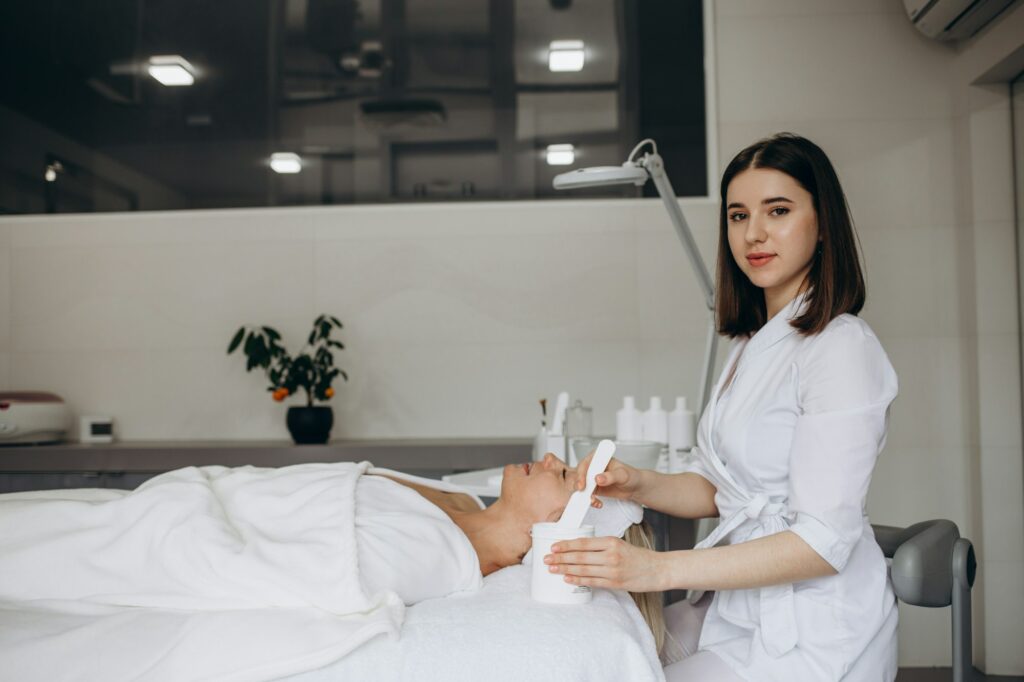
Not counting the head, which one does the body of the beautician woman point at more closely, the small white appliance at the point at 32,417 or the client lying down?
the client lying down

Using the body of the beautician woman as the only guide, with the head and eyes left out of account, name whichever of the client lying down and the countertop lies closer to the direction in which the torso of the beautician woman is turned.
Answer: the client lying down

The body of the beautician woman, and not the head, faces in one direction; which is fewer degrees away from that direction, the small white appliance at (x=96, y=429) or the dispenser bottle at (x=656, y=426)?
the small white appliance

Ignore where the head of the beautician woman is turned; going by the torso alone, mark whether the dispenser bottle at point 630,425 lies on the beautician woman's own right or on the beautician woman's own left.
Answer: on the beautician woman's own right

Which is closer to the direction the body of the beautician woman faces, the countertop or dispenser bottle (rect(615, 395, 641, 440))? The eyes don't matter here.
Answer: the countertop

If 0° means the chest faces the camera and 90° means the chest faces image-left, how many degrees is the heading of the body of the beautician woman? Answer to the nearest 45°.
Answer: approximately 45°

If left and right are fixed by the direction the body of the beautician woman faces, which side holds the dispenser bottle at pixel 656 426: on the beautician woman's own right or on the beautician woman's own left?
on the beautician woman's own right

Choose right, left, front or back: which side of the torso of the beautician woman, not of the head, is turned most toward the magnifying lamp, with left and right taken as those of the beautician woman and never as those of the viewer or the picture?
right

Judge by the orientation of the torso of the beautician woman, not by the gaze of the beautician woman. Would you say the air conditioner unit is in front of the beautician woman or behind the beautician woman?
behind

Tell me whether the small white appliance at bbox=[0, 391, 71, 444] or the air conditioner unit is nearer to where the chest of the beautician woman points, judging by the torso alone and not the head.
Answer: the small white appliance

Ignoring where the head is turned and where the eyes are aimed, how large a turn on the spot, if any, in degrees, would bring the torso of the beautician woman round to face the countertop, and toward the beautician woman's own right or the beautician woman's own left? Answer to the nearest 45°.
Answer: approximately 90° to the beautician woman's own right
